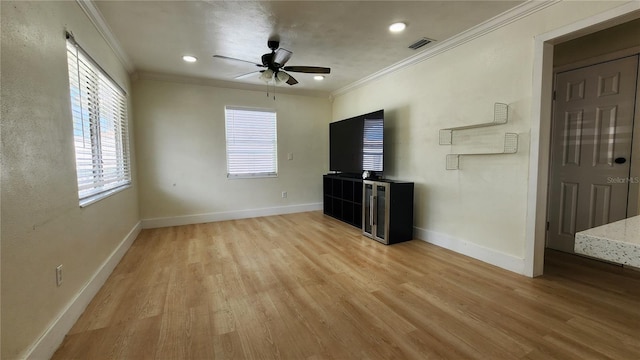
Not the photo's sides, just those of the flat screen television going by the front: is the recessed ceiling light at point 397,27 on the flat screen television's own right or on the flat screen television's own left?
on the flat screen television's own left

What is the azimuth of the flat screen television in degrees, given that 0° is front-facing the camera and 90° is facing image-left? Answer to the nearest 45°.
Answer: approximately 45°
